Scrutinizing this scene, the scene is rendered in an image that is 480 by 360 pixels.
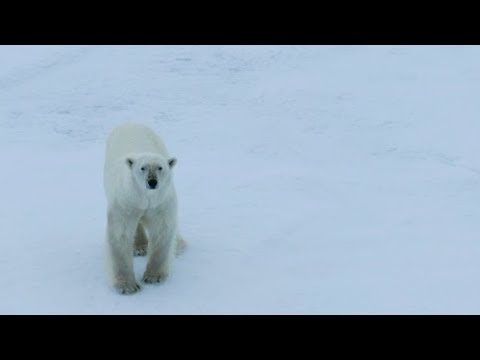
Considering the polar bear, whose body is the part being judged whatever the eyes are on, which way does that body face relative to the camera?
toward the camera
